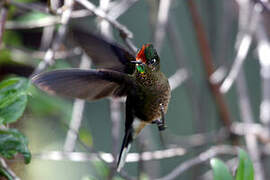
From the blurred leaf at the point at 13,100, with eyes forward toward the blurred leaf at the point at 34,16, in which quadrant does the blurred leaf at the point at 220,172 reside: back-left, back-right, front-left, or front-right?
back-right

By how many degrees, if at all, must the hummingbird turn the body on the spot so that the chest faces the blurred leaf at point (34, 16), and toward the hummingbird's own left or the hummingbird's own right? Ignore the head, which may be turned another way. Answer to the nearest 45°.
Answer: approximately 180°

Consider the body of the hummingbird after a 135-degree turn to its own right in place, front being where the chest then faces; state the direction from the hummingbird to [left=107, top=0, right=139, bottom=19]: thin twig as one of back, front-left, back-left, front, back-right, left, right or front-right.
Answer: right

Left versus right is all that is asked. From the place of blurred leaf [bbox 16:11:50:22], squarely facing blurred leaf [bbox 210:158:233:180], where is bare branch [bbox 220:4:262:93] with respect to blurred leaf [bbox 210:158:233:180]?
left

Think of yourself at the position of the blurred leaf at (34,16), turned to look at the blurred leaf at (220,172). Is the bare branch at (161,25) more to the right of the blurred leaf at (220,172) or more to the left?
left

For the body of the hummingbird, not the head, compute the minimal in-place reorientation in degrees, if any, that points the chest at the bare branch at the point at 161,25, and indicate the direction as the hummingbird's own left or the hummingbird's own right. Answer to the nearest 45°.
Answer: approximately 135° to the hummingbird's own left

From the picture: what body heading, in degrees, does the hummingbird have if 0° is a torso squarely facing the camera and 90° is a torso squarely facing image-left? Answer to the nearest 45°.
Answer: approximately 315°
